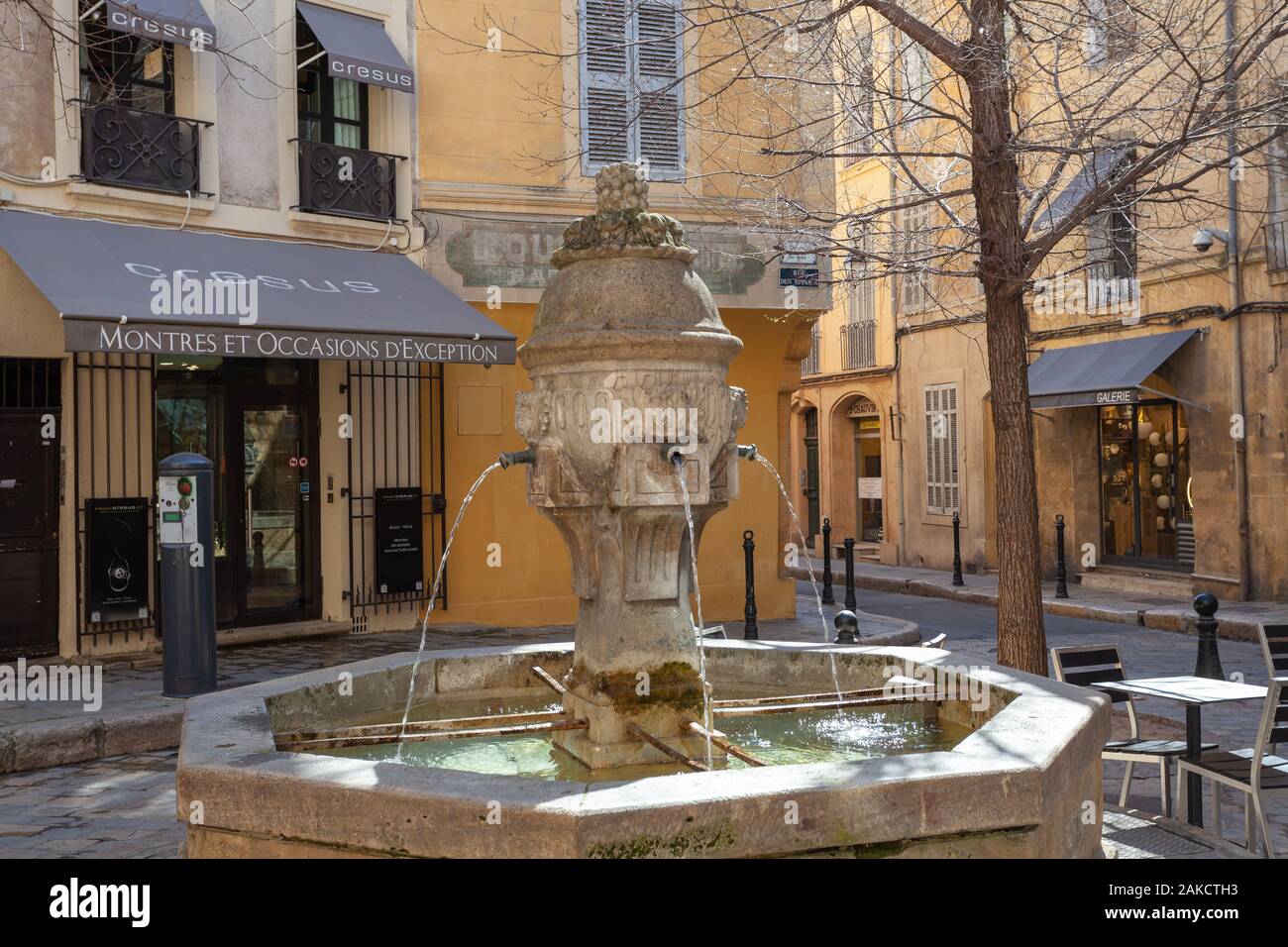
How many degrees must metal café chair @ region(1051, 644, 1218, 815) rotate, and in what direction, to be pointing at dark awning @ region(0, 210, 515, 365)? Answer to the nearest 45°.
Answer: approximately 135° to its right

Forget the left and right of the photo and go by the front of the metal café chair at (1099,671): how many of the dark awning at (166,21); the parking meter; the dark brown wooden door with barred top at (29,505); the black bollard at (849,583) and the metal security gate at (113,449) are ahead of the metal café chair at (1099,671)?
0

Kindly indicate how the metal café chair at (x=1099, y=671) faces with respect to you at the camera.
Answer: facing the viewer and to the right of the viewer

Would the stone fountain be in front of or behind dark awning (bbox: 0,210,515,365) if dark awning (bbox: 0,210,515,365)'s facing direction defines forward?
in front

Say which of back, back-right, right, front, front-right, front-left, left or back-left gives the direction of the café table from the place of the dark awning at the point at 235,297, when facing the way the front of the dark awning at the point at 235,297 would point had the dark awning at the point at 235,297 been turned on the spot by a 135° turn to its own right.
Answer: back-left

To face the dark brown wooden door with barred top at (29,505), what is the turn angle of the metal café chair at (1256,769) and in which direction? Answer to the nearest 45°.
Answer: approximately 45° to its left

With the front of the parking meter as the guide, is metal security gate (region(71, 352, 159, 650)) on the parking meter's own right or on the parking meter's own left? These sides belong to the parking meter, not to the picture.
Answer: on the parking meter's own right

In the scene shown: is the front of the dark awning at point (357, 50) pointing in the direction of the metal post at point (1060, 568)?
no

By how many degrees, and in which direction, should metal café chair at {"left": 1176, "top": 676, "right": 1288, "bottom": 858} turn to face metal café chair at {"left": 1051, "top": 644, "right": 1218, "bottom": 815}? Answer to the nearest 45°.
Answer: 0° — it already faces it

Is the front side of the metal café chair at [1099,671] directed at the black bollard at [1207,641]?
no

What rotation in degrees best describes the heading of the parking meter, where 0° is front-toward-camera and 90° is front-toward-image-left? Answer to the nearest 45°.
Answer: approximately 45°

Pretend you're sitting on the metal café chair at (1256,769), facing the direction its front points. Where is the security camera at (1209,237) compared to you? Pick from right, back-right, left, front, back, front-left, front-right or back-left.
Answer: front-right

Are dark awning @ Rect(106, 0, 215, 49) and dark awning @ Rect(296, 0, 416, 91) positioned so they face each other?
no

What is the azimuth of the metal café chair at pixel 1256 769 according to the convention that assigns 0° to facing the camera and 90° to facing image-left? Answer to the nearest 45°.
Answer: approximately 135°

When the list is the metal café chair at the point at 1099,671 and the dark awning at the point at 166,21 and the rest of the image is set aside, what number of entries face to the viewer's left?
0
